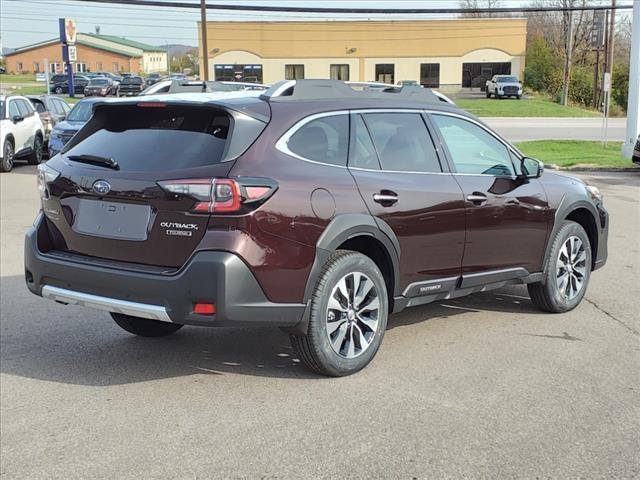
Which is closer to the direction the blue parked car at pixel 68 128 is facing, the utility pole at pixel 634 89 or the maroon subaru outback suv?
the maroon subaru outback suv

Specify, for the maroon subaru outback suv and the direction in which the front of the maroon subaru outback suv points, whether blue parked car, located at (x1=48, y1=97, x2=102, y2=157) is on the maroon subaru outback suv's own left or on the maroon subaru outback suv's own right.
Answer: on the maroon subaru outback suv's own left

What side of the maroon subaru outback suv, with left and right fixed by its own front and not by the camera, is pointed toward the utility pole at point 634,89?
front

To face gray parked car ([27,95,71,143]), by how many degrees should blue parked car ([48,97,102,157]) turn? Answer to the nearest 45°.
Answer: approximately 135° to its right

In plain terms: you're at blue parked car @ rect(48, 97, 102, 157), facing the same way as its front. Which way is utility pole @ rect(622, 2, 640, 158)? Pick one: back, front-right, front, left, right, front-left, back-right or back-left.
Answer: back-left

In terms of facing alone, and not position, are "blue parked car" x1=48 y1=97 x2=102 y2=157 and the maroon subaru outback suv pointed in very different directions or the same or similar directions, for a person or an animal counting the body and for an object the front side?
very different directions

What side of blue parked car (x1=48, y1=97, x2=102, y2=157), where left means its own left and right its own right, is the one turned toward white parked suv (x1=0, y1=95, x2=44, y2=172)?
right

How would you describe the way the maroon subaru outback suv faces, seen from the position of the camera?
facing away from the viewer and to the right of the viewer

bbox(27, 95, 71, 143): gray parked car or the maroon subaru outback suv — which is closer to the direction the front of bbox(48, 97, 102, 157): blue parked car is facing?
the maroon subaru outback suv

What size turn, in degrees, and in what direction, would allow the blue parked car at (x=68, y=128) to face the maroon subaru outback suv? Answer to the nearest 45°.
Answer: approximately 45° to its left

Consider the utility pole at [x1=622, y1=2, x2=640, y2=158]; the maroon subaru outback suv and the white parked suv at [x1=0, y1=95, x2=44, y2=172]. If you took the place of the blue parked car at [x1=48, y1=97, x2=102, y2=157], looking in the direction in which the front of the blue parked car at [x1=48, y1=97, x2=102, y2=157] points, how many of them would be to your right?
1
